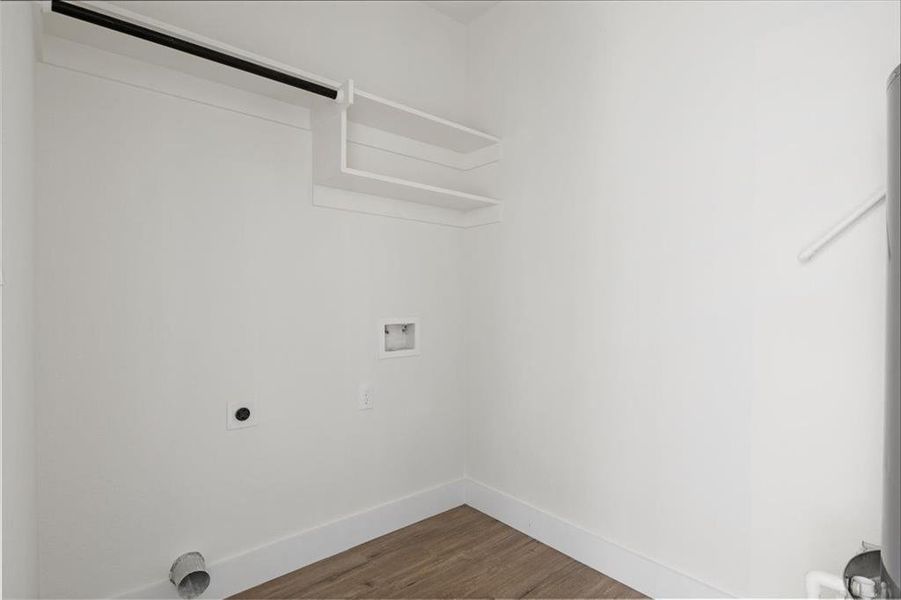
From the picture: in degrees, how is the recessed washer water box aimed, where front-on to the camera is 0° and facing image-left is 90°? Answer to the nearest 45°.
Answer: approximately 315°

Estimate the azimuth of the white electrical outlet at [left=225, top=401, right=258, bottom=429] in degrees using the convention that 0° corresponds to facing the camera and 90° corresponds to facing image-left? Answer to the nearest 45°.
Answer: approximately 0°

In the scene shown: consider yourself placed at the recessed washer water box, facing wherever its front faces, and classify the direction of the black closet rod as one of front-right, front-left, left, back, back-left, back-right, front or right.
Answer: right

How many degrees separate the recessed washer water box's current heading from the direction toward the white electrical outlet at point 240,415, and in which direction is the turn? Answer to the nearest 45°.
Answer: approximately 90° to its right
